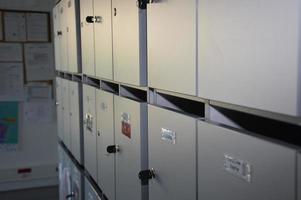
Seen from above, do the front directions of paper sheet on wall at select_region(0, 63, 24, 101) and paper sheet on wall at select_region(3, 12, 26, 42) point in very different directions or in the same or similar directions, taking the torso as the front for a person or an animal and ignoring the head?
same or similar directions

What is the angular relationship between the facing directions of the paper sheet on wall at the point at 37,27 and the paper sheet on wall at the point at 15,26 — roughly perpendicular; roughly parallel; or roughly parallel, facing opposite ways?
roughly parallel

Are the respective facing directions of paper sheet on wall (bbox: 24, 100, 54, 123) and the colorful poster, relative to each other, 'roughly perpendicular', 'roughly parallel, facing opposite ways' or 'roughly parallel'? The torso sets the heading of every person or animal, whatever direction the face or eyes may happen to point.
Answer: roughly parallel

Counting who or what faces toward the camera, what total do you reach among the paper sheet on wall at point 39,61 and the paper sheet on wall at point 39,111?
2

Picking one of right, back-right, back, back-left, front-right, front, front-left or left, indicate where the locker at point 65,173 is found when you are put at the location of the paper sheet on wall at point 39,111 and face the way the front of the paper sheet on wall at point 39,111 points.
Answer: front

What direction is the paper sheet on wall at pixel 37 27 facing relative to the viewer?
toward the camera

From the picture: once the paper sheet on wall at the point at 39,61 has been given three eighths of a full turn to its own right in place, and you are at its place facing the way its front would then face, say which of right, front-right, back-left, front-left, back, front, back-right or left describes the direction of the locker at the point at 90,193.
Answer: back-left

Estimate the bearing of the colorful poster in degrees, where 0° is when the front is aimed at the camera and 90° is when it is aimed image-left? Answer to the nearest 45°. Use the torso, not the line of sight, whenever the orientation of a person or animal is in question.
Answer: approximately 0°

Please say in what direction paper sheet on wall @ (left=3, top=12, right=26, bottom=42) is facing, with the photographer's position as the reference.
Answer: facing the viewer

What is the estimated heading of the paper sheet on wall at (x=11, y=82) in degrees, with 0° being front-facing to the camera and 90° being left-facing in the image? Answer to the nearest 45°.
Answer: approximately 0°

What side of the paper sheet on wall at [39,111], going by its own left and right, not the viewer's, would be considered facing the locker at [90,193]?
front
